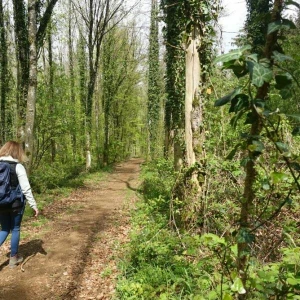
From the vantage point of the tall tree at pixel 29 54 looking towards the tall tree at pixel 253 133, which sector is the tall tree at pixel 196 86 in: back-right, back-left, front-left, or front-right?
front-left

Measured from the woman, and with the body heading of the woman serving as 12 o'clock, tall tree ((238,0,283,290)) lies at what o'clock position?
The tall tree is roughly at 4 o'clock from the woman.

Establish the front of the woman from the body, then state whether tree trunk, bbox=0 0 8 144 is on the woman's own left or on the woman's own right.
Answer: on the woman's own left

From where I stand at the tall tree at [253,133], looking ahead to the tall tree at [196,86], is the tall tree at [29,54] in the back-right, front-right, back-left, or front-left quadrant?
front-left

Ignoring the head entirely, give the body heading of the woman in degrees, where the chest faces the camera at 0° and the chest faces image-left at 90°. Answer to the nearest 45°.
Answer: approximately 225°

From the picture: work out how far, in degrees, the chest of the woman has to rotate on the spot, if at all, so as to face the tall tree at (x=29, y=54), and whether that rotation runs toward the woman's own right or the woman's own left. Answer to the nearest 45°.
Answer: approximately 45° to the woman's own left

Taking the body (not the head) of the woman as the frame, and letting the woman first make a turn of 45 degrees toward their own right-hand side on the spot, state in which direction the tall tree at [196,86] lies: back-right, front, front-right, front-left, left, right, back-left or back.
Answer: front
